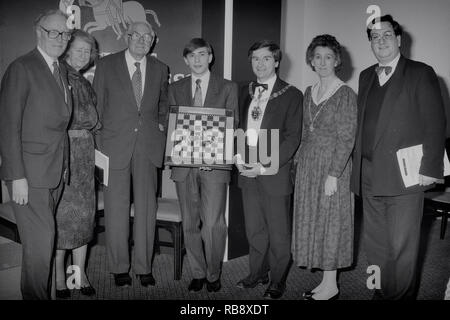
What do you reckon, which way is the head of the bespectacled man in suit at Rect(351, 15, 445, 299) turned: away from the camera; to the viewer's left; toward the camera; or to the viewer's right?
toward the camera

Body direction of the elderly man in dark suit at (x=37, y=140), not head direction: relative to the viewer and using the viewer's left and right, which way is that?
facing the viewer and to the right of the viewer

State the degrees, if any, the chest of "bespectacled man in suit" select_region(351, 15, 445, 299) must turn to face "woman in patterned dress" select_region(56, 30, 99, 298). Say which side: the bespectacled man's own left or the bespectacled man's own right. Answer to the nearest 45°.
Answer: approximately 45° to the bespectacled man's own right

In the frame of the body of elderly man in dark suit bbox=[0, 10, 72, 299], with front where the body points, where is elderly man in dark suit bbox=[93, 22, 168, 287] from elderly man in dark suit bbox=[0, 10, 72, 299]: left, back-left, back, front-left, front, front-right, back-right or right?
left

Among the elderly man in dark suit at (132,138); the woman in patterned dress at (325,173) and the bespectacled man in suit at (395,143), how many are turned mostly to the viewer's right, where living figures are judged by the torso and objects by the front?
0

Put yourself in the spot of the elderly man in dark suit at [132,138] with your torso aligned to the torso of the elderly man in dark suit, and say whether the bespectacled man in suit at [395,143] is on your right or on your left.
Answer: on your left

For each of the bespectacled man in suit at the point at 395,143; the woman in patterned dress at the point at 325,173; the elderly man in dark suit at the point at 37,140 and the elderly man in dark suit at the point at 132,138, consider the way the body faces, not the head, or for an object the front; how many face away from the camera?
0

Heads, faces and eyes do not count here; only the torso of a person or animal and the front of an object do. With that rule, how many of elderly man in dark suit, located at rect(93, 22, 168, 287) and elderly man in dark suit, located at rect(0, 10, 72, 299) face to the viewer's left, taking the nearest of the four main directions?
0

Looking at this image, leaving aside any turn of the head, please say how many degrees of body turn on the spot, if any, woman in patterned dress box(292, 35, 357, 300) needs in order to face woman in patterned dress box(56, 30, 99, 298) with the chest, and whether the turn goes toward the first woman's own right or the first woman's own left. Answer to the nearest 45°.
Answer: approximately 45° to the first woman's own right

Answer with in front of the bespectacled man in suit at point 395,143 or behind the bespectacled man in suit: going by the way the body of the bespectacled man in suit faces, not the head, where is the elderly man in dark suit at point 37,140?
in front

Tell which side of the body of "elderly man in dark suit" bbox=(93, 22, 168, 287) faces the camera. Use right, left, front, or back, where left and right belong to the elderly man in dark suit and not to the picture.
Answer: front

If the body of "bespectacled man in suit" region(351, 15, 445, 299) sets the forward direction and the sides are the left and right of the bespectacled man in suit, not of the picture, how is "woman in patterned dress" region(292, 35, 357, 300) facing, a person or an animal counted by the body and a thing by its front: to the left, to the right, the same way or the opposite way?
the same way

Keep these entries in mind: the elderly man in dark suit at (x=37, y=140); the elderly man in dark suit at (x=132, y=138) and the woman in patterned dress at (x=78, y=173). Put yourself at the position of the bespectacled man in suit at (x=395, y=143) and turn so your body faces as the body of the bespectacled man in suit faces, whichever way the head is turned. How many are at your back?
0

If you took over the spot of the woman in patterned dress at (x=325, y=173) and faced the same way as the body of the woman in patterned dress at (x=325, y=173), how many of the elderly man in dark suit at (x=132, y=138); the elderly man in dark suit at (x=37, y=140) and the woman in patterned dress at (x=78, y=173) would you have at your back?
0

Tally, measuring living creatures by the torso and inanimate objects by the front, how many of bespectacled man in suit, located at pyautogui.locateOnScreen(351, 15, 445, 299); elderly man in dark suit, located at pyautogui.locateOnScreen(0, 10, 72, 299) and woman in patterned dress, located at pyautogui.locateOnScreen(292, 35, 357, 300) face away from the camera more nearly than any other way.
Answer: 0

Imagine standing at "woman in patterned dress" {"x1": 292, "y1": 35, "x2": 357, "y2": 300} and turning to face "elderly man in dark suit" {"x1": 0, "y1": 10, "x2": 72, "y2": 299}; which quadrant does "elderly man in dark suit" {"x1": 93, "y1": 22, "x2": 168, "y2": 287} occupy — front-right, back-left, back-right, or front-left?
front-right

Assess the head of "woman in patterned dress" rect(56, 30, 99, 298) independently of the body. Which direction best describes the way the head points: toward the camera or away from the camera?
toward the camera
